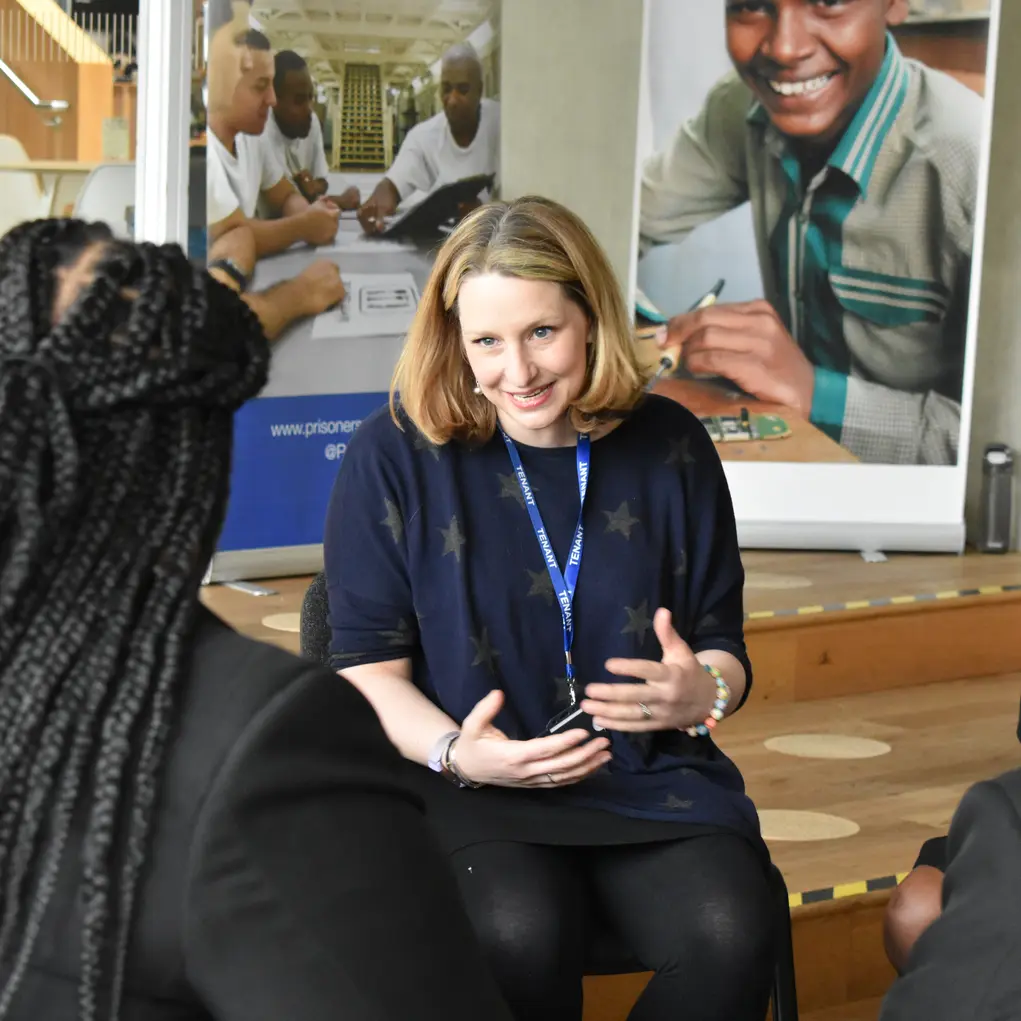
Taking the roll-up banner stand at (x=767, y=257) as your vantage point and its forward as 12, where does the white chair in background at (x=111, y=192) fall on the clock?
The white chair in background is roughly at 3 o'clock from the roll-up banner stand.

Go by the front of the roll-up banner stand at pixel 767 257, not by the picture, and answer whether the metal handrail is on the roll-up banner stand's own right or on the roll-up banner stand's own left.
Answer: on the roll-up banner stand's own right

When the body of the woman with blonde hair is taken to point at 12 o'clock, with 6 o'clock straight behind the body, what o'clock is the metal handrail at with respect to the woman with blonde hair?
The metal handrail is roughly at 5 o'clock from the woman with blonde hair.

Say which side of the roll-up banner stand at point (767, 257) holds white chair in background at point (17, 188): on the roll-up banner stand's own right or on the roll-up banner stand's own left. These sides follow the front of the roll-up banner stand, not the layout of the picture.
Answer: on the roll-up banner stand's own right

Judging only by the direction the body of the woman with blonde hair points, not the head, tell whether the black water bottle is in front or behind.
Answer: behind

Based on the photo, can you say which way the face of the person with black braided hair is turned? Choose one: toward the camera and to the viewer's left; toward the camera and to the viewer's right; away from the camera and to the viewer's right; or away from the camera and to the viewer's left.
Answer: away from the camera and to the viewer's right

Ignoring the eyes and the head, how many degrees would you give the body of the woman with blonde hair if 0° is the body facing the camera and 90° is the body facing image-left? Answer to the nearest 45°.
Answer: approximately 0°

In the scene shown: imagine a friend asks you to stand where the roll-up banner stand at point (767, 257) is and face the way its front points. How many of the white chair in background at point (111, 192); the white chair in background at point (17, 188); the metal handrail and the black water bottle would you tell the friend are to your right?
3

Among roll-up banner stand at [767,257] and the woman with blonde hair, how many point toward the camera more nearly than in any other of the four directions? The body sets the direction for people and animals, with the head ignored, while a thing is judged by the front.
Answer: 2

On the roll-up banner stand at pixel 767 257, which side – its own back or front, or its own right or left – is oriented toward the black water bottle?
left
